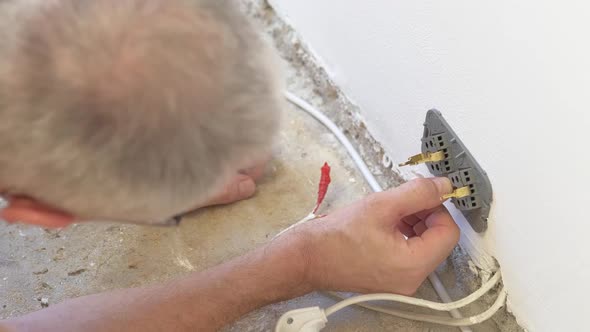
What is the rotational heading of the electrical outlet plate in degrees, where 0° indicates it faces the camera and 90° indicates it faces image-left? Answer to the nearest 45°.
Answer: approximately 45°
